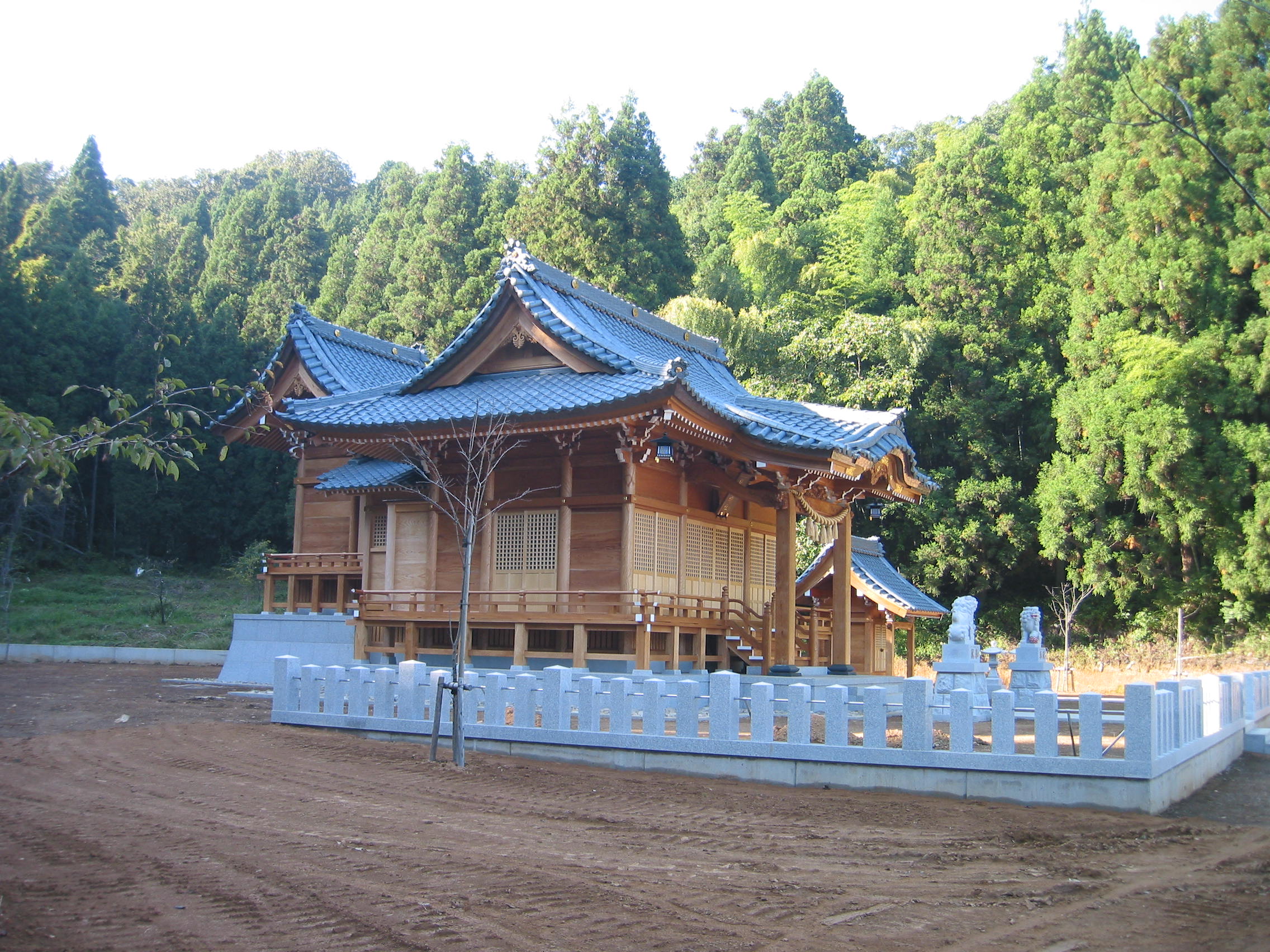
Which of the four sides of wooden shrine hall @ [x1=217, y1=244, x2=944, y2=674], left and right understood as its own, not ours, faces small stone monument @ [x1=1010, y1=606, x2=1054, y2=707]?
front

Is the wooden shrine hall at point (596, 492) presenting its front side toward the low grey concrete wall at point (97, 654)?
no

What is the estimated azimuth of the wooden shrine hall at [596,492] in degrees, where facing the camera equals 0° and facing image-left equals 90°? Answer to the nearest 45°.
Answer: approximately 315°

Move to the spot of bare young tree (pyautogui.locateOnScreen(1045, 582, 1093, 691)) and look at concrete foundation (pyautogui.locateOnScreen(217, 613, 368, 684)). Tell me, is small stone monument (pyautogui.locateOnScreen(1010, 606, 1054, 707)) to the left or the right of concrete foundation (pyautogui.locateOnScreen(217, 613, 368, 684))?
left

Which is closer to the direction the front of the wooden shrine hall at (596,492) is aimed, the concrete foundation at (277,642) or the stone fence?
the stone fence

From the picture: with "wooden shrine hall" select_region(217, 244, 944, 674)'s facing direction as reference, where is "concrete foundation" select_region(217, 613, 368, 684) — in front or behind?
behind
